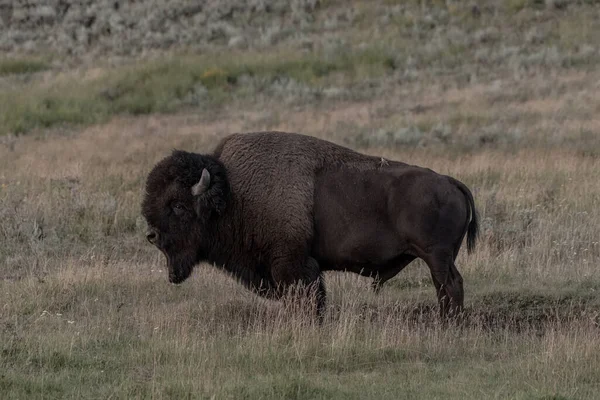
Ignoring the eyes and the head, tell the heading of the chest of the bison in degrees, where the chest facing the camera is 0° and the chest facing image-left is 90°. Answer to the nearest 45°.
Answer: approximately 90°
